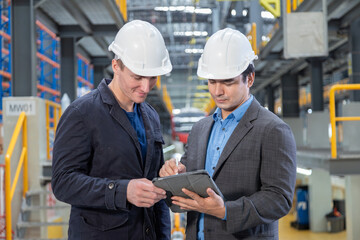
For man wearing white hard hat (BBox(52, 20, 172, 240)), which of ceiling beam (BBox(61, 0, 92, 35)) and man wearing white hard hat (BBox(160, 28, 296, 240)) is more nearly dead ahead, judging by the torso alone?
the man wearing white hard hat

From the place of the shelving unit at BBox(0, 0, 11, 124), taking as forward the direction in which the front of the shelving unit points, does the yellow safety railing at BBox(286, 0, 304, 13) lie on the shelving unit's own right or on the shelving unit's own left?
on the shelving unit's own left

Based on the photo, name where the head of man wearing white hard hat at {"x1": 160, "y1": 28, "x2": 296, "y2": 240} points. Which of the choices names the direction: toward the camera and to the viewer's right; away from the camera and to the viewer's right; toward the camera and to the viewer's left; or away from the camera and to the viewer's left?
toward the camera and to the viewer's left

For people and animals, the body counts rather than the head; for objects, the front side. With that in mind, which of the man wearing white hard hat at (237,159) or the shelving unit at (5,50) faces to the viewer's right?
the shelving unit

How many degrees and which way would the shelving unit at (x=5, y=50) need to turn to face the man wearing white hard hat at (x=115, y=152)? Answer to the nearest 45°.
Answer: approximately 90° to its right

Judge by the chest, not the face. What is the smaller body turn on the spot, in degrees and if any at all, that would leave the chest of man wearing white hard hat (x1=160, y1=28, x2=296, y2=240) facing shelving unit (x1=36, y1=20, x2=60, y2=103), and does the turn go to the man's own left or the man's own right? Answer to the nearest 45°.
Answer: approximately 90° to the man's own right

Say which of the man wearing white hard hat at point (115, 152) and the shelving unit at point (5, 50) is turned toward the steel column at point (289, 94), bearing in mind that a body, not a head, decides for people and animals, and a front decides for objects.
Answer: the shelving unit

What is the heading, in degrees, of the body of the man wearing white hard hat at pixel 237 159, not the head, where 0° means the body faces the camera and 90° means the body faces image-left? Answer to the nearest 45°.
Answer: approximately 45°

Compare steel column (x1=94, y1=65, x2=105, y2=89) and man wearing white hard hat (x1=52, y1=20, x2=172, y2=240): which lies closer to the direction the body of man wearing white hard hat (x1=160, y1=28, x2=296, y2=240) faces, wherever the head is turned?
the man wearing white hard hat

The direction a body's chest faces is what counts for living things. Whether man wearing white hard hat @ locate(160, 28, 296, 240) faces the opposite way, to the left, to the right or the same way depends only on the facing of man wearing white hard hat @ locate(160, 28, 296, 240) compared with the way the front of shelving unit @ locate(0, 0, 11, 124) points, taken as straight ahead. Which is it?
to the right

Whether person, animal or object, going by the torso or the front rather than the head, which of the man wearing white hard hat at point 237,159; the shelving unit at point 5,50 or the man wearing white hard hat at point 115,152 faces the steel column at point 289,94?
the shelving unit

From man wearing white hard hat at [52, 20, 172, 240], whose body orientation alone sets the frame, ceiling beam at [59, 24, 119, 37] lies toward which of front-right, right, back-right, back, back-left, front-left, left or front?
back-left
